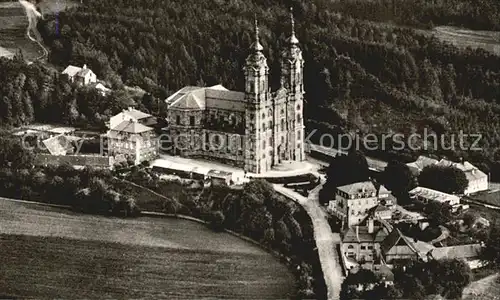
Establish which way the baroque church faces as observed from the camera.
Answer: facing the viewer and to the right of the viewer

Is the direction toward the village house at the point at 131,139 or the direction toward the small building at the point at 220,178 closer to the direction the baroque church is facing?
the small building

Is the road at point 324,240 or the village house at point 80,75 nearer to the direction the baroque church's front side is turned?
the road

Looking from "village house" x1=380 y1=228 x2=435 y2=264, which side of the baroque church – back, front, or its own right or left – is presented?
front

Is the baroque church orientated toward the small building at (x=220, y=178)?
no

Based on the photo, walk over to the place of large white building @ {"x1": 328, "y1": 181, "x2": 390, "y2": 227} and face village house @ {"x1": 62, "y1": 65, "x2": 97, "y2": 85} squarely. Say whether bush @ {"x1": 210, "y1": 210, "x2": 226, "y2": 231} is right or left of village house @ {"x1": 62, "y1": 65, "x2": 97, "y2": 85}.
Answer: left

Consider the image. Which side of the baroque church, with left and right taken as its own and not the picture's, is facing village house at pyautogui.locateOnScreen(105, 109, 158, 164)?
back

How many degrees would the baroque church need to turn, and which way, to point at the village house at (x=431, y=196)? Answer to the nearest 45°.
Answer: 0° — it already faces it

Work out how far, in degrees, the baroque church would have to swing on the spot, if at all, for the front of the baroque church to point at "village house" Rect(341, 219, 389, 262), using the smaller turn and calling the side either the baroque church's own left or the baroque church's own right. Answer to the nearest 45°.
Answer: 0° — it already faces it

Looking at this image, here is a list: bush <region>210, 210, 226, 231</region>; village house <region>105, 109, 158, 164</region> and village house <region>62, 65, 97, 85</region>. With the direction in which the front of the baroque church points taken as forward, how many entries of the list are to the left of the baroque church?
0

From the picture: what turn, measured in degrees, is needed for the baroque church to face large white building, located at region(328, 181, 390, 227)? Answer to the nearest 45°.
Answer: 0° — it already faces it

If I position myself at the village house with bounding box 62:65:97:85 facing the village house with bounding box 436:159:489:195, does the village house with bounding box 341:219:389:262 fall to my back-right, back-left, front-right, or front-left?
front-right
